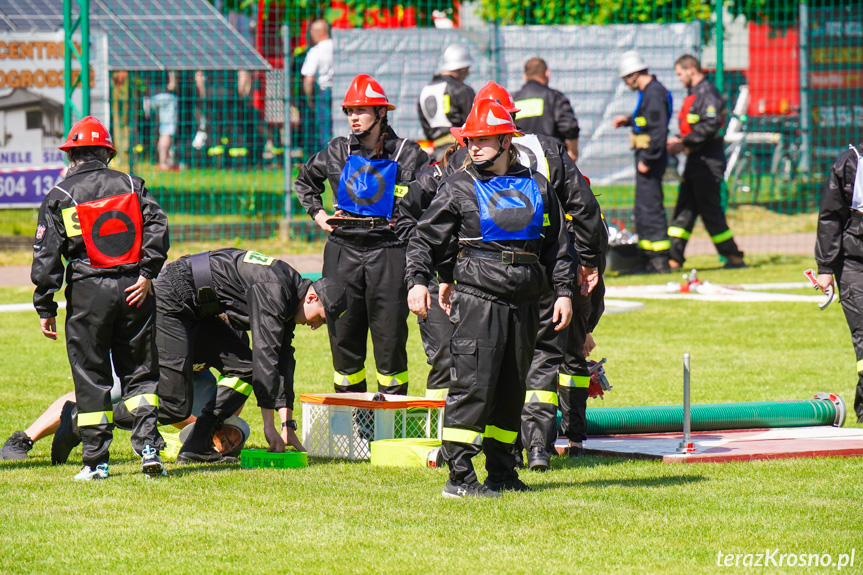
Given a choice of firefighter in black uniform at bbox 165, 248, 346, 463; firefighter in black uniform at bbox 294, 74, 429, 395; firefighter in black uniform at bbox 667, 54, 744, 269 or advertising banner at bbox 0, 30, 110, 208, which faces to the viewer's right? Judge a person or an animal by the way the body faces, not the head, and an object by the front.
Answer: firefighter in black uniform at bbox 165, 248, 346, 463

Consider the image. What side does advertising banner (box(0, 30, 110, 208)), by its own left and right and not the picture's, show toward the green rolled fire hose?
front

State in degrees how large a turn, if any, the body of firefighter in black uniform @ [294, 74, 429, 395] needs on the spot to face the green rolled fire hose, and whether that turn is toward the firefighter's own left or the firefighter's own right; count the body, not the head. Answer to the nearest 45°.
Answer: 0° — they already face it

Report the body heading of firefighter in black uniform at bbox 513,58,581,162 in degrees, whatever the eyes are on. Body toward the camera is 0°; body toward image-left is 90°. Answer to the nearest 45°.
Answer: approximately 225°

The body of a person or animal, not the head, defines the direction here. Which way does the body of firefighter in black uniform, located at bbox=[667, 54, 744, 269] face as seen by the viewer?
to the viewer's left

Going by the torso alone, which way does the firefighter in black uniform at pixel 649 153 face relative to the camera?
to the viewer's left

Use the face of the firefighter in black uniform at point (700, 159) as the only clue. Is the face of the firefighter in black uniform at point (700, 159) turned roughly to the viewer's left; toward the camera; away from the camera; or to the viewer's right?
to the viewer's left

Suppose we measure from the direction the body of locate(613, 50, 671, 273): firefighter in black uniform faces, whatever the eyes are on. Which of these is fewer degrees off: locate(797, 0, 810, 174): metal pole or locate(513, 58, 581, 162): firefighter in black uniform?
the firefighter in black uniform

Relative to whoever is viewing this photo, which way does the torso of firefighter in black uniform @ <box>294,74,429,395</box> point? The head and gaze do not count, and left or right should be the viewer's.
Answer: facing the viewer

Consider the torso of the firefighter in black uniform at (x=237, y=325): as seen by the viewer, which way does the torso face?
to the viewer's right

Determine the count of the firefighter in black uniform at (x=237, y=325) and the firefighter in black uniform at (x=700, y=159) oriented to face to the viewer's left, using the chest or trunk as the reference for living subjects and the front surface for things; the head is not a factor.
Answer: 1

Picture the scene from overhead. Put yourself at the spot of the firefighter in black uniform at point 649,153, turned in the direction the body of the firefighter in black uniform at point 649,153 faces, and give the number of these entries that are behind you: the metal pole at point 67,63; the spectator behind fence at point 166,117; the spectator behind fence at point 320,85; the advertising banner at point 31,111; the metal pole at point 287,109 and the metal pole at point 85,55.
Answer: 0

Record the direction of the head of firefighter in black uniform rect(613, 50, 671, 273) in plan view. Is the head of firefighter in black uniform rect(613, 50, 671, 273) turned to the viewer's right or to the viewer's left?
to the viewer's left

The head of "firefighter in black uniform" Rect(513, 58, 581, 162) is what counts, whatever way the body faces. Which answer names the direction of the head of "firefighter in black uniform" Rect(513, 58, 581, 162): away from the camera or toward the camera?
away from the camera

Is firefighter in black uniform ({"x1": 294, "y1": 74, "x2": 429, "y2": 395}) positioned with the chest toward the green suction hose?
no
